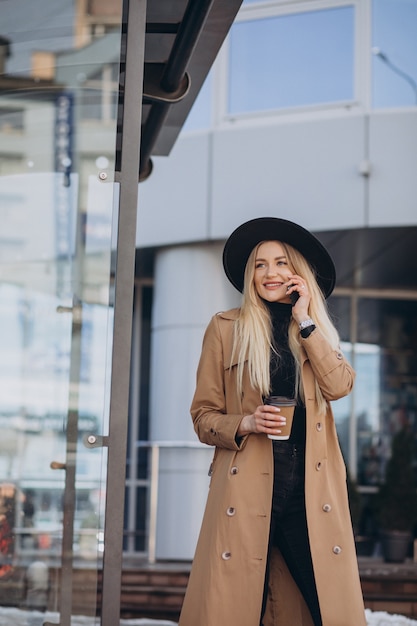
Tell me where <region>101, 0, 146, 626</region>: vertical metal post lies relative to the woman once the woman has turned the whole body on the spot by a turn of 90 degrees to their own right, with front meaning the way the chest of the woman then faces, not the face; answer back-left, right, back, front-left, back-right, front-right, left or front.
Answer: front-left

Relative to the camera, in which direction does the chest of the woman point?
toward the camera

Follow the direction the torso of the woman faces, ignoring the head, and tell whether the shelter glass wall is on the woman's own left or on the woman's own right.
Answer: on the woman's own right
